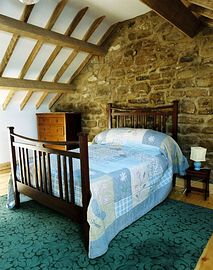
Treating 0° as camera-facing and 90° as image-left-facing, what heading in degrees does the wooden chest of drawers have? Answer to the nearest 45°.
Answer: approximately 45°

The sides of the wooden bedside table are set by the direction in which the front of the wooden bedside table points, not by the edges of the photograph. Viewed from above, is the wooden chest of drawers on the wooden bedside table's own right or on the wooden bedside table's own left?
on the wooden bedside table's own right

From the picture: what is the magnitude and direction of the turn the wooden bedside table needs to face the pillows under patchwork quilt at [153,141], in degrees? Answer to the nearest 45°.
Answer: approximately 45° to its right

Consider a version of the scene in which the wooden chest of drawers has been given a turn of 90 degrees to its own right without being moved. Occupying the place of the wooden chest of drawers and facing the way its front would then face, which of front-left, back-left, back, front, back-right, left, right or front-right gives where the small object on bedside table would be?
back

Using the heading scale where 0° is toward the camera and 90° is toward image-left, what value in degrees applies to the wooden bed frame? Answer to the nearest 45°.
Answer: approximately 45°

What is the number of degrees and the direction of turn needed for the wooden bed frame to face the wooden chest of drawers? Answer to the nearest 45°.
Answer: approximately 135° to its right

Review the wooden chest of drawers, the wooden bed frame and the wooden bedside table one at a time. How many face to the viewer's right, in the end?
0

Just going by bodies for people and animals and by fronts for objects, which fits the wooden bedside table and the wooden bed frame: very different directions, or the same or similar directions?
same or similar directions

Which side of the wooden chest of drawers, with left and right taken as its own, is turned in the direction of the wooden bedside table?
left

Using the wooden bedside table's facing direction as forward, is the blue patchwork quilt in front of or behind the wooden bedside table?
in front

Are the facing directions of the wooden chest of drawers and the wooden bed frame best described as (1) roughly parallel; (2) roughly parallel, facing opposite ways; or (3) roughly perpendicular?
roughly parallel

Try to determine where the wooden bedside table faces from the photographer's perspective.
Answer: facing the viewer and to the left of the viewer

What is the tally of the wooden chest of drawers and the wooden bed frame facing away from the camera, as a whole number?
0

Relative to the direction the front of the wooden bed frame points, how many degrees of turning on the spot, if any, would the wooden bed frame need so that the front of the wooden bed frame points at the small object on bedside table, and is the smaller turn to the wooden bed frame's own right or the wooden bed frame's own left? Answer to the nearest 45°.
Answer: approximately 135° to the wooden bed frame's own left

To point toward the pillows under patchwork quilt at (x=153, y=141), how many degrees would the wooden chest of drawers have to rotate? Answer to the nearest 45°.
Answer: approximately 90° to its left
